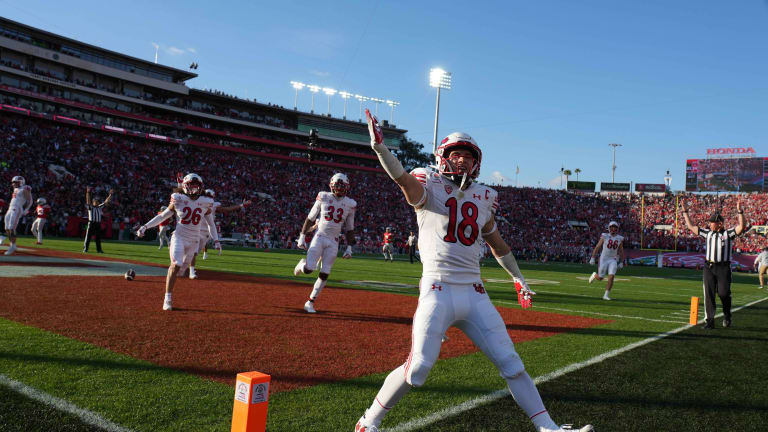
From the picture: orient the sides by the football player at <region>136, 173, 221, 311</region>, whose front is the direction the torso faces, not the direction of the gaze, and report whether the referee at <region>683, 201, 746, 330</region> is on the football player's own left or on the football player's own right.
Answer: on the football player's own left

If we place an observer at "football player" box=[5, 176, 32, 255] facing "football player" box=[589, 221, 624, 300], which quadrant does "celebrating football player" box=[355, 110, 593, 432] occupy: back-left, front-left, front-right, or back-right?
front-right

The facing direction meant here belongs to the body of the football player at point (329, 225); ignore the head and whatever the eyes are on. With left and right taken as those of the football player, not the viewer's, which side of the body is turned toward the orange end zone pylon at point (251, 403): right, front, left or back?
front

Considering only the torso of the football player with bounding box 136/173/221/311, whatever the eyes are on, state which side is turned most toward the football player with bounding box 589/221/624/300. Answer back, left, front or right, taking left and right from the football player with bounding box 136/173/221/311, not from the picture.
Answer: left

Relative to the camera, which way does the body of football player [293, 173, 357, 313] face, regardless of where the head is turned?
toward the camera

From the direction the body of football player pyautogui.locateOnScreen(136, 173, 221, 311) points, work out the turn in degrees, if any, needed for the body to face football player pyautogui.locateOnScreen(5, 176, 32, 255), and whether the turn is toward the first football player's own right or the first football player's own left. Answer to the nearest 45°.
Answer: approximately 135° to the first football player's own right

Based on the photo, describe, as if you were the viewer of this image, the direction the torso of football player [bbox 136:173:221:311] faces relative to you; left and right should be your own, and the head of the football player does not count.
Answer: facing the viewer

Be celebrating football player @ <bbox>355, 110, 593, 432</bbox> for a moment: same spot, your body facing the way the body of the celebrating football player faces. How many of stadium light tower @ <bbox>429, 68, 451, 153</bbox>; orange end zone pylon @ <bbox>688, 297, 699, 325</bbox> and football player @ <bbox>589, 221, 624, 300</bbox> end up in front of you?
0

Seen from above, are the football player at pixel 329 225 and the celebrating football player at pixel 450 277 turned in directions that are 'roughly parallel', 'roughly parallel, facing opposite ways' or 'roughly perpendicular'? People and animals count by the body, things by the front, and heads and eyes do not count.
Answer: roughly parallel

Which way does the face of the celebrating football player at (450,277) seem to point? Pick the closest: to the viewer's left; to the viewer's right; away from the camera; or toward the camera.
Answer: toward the camera

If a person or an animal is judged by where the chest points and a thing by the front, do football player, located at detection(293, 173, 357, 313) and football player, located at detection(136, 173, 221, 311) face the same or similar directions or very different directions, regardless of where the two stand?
same or similar directions

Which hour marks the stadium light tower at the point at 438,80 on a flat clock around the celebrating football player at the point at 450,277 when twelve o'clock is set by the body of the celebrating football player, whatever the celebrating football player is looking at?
The stadium light tower is roughly at 6 o'clock from the celebrating football player.

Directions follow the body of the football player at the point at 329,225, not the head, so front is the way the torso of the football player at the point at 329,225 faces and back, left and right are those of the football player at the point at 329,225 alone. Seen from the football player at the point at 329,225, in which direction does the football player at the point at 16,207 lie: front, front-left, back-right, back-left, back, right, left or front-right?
back-right

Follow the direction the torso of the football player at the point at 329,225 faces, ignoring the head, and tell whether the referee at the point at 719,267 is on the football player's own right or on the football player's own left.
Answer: on the football player's own left

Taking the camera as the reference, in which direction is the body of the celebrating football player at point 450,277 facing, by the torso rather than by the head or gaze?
toward the camera

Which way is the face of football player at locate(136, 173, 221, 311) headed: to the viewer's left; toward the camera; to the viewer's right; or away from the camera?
toward the camera

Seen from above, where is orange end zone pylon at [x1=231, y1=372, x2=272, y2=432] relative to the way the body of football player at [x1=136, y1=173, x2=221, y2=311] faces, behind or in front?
in front
